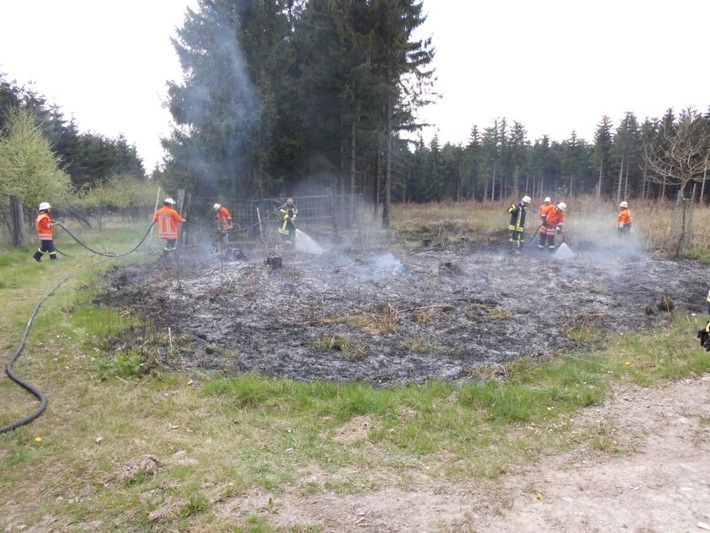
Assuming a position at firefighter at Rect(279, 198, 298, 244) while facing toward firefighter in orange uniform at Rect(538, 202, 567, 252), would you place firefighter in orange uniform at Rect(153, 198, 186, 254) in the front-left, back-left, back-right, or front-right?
back-right

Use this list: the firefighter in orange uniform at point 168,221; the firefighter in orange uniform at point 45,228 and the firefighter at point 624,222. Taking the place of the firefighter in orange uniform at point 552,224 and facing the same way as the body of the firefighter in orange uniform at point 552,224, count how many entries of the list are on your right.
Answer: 2

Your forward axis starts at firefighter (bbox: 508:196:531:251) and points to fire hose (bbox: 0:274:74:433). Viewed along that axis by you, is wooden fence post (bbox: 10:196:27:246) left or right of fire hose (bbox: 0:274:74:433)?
right
